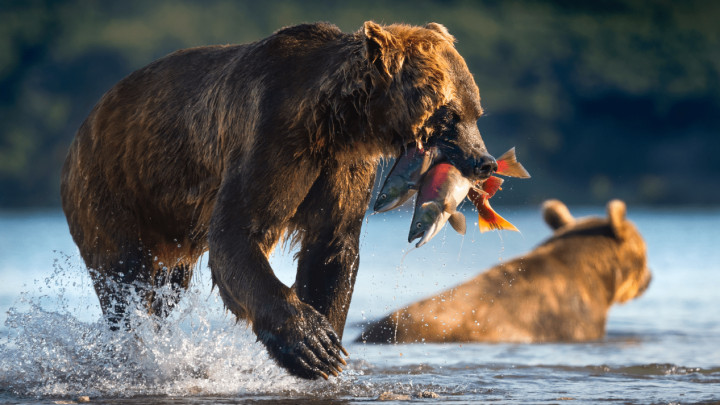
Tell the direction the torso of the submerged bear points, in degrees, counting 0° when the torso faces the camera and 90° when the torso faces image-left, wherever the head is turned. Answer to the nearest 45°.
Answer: approximately 225°

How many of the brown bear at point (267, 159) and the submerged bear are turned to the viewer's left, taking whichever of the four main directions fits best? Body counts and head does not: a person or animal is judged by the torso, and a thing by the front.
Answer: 0

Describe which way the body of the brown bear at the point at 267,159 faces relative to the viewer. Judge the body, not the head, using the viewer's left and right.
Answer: facing the viewer and to the right of the viewer

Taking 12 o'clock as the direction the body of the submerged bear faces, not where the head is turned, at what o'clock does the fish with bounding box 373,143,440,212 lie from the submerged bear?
The fish is roughly at 5 o'clock from the submerged bear.

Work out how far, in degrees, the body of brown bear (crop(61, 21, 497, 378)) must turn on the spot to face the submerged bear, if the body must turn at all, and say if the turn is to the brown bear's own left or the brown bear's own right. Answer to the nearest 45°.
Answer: approximately 90° to the brown bear's own left
